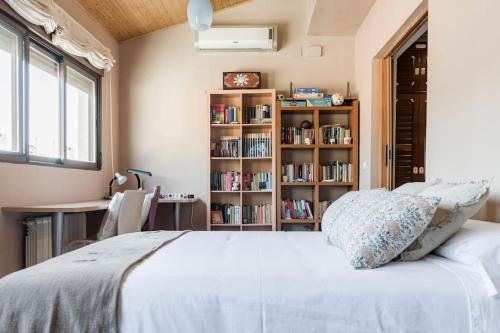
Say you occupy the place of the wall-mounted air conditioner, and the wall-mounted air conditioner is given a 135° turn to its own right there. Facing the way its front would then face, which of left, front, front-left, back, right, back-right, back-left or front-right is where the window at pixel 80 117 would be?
front-left

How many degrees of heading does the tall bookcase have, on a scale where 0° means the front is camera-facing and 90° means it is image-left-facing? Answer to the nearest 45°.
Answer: approximately 0°

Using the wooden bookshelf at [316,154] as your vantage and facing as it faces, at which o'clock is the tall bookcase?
The tall bookcase is roughly at 3 o'clock from the wooden bookshelf.

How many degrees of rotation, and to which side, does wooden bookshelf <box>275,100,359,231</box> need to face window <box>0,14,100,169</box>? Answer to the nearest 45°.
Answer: approximately 45° to its right

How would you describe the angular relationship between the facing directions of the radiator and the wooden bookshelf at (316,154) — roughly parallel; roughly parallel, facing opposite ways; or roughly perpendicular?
roughly perpendicular

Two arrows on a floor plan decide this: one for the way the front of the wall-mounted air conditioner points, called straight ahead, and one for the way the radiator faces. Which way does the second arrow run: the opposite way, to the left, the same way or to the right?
to the left

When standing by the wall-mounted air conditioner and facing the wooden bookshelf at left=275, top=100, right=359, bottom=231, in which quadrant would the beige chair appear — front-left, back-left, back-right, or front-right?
back-right

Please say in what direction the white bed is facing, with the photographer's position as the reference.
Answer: facing to the left of the viewer

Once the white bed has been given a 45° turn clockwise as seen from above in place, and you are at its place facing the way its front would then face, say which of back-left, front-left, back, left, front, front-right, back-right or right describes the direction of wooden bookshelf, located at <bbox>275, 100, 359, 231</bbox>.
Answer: front-right
